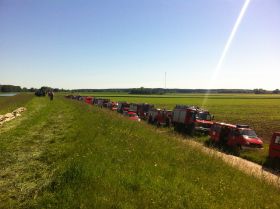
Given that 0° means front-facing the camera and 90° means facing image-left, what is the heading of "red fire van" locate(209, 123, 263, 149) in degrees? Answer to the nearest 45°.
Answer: approximately 315°
